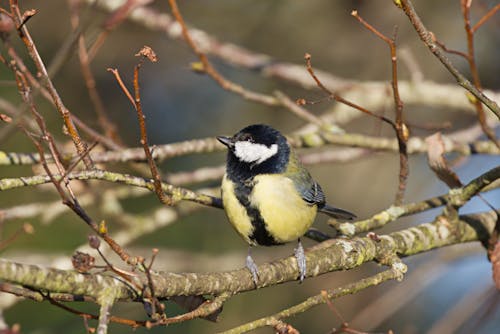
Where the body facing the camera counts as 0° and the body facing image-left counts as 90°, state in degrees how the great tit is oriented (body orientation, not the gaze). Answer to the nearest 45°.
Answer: approximately 45°

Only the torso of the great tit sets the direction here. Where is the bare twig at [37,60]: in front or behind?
in front

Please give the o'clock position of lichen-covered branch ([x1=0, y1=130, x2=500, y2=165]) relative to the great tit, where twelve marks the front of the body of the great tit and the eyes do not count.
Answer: The lichen-covered branch is roughly at 6 o'clock from the great tit.
